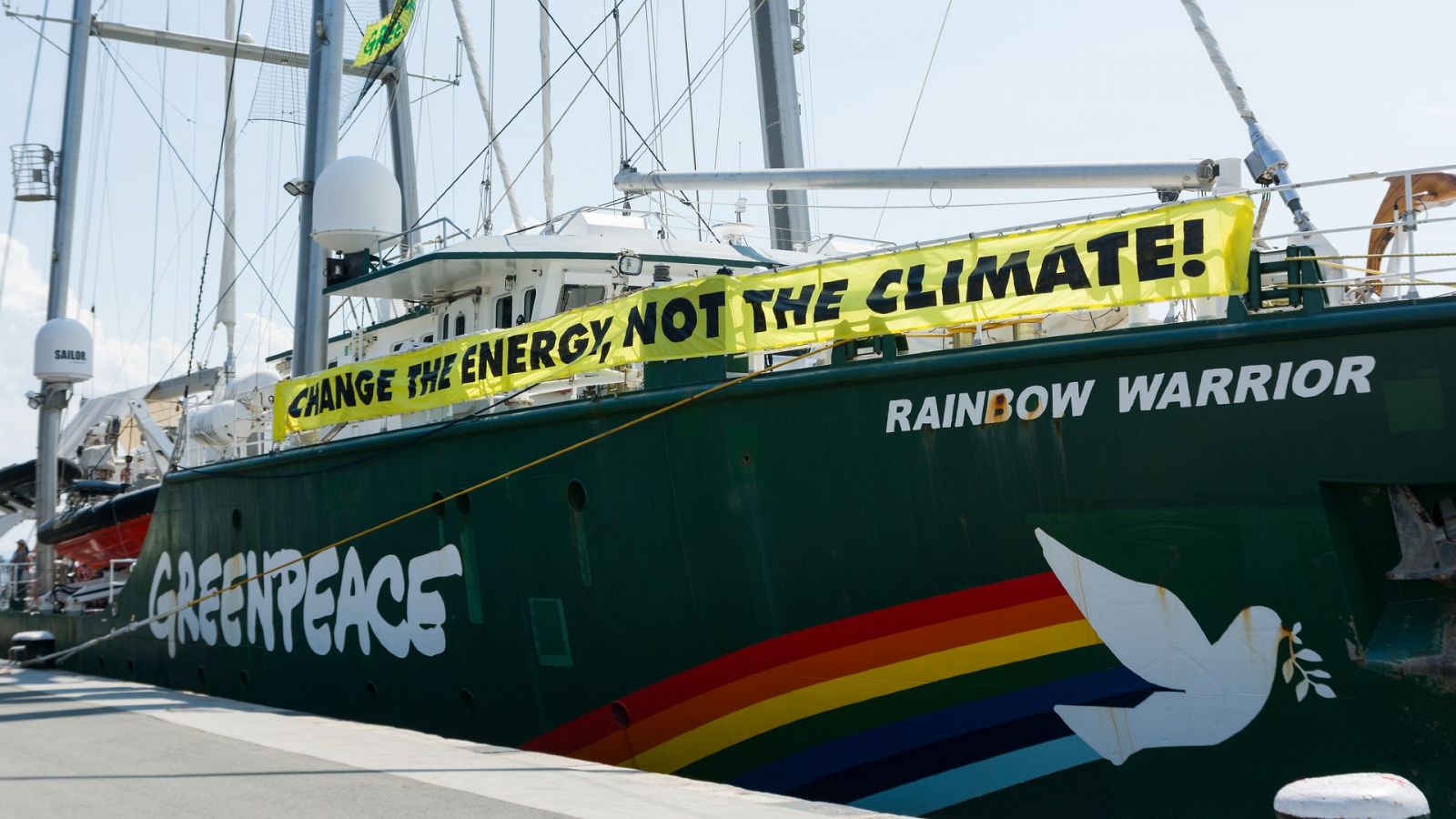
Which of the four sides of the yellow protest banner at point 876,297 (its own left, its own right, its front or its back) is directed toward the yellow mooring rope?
right

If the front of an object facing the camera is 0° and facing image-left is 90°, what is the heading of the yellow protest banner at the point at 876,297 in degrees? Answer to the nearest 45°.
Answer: approximately 45°

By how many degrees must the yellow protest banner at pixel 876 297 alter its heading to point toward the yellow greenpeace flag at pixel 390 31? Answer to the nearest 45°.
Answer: approximately 90° to its right
